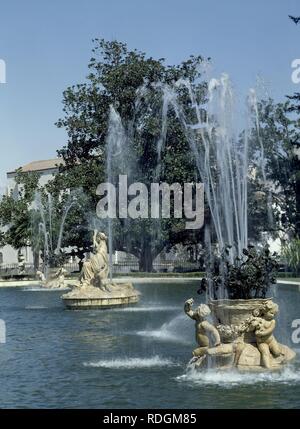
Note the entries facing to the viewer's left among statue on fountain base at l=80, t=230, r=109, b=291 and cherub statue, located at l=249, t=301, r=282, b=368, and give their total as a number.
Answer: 1

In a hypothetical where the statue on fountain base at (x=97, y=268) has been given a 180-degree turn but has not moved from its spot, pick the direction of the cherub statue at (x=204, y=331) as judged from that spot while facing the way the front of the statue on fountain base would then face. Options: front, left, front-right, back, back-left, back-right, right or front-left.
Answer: right

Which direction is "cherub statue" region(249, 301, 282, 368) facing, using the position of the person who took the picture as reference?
facing the viewer

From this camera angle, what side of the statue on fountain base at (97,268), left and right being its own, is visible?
left

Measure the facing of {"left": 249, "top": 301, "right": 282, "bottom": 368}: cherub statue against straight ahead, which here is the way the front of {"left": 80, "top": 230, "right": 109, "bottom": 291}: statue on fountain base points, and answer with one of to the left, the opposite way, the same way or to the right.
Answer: to the left

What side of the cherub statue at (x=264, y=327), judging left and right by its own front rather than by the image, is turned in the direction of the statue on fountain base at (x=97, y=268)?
right

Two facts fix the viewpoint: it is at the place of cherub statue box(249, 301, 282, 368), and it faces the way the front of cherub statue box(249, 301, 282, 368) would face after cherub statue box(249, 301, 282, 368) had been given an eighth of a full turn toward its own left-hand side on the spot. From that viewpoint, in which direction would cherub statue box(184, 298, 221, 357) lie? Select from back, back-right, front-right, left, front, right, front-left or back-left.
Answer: back-right

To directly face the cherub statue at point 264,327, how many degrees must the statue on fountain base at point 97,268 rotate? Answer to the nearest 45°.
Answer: approximately 90° to its left

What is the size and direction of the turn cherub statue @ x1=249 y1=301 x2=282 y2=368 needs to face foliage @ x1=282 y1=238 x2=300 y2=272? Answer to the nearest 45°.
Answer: approximately 180°

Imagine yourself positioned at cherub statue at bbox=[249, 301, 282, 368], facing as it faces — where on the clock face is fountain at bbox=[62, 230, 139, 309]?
The fountain is roughly at 3 o'clock from the cherub statue.

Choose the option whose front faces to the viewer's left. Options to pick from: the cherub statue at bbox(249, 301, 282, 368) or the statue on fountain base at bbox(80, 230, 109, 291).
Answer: the statue on fountain base
